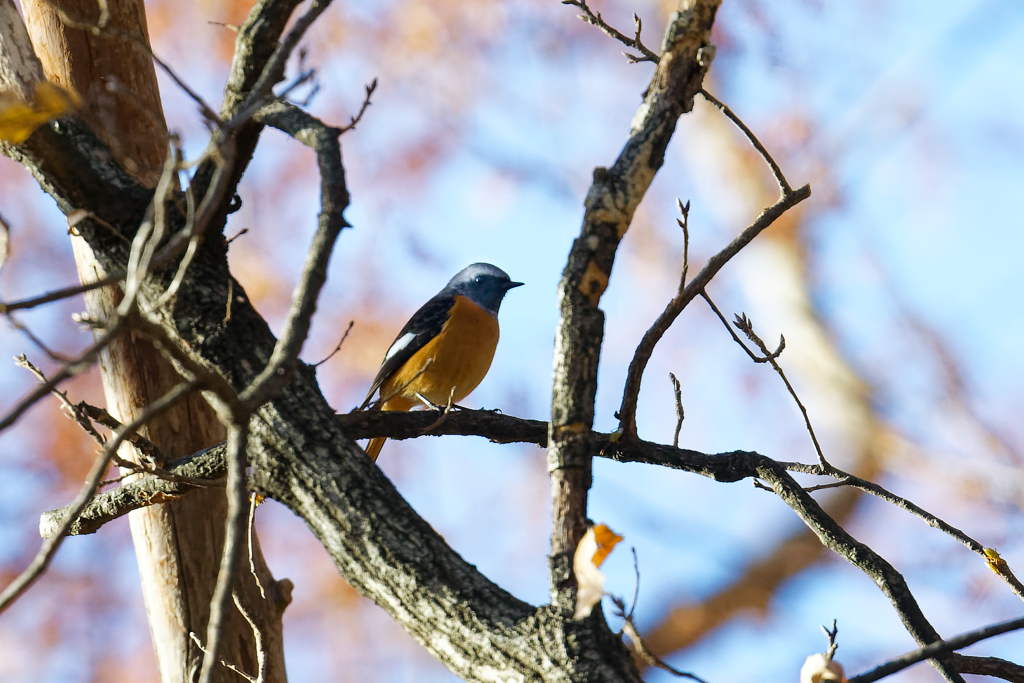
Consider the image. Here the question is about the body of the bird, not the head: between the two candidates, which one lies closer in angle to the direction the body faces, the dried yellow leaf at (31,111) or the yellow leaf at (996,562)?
the yellow leaf at (996,562)

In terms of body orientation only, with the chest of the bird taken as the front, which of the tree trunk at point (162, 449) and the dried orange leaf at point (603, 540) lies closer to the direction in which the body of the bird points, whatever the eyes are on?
the dried orange leaf

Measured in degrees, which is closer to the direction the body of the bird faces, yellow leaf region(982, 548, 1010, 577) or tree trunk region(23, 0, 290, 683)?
the yellow leaf

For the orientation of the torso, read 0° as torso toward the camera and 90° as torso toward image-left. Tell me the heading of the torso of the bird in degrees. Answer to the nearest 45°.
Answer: approximately 270°

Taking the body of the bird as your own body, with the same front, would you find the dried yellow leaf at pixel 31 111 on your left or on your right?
on your right

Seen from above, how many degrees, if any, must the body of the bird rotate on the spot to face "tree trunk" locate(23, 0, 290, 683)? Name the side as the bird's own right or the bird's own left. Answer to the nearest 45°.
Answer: approximately 135° to the bird's own right
